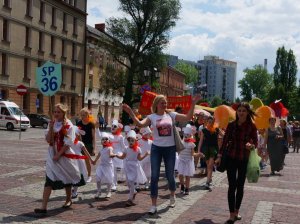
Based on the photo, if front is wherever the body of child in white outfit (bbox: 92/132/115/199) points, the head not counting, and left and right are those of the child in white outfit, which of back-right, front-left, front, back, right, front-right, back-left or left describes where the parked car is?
back

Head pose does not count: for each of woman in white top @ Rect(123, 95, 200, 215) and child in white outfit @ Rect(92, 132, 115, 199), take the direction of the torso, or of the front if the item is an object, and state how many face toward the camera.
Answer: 2

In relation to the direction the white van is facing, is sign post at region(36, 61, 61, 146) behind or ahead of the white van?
ahead

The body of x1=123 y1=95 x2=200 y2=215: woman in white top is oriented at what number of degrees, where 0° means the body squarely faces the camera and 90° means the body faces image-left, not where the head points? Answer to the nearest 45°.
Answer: approximately 0°

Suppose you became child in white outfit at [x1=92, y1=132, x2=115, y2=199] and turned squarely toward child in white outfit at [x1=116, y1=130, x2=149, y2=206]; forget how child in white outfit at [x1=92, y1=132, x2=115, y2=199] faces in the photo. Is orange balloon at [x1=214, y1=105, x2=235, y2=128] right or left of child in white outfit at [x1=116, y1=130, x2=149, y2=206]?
left

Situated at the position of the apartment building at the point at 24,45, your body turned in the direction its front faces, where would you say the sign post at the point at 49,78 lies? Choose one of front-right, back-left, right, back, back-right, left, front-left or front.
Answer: front-right

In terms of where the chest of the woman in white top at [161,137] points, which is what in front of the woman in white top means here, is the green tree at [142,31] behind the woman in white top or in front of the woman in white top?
behind

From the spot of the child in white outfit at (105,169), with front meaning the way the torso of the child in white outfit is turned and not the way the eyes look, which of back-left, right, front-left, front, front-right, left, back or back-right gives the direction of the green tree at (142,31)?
back

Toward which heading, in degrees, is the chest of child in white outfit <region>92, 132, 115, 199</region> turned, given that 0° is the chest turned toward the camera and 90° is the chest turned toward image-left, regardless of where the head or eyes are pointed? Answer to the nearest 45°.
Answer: approximately 0°

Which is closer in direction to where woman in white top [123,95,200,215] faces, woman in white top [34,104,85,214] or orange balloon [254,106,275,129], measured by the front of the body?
the woman in white top

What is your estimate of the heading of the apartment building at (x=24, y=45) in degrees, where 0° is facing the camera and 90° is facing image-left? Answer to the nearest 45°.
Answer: approximately 315°

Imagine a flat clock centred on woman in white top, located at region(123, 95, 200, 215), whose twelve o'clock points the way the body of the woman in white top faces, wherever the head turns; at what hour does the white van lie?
The white van is roughly at 5 o'clock from the woman in white top.

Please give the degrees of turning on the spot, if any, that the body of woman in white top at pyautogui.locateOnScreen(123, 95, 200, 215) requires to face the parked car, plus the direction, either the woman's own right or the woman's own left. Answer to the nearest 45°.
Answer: approximately 180°
